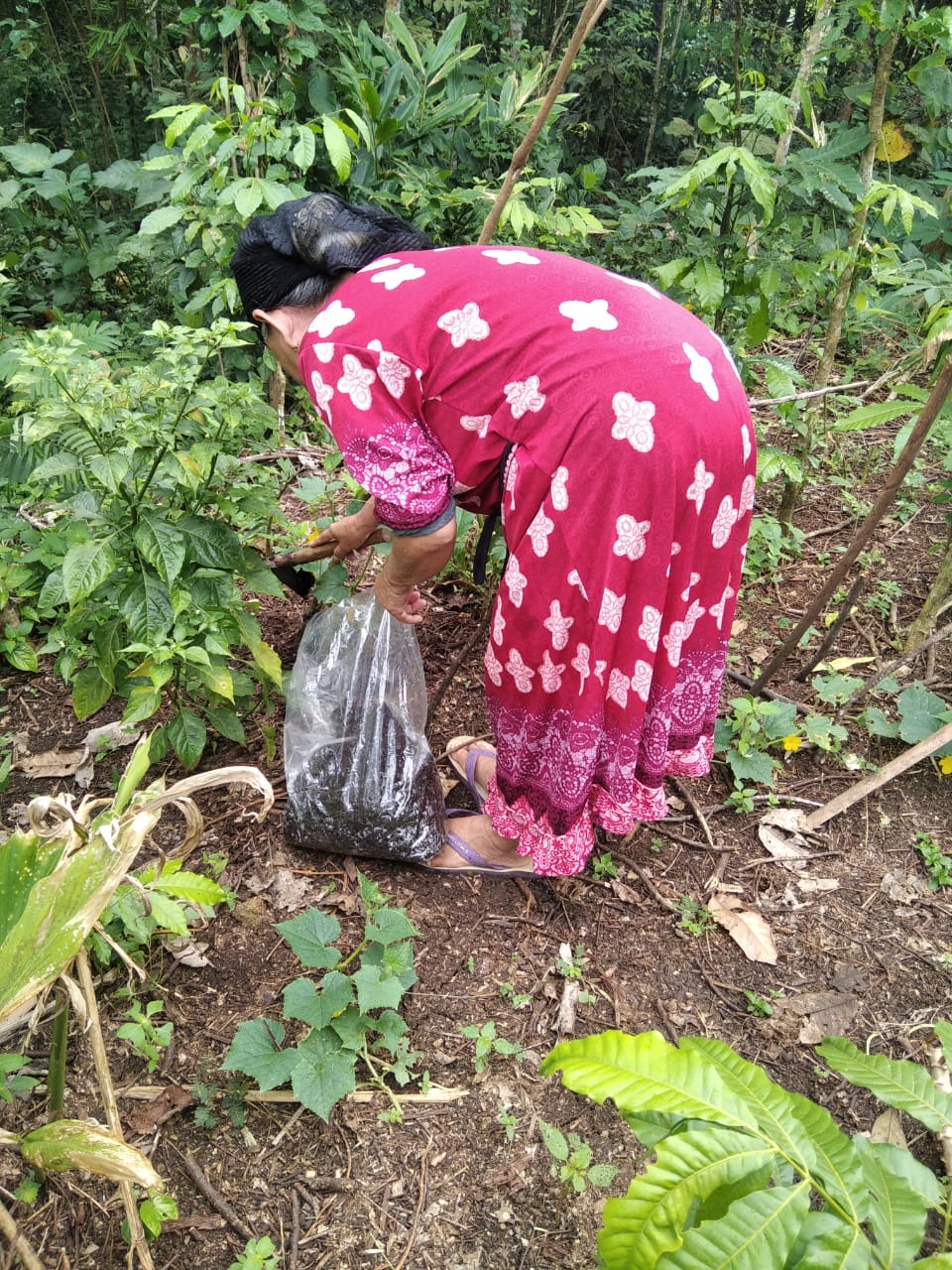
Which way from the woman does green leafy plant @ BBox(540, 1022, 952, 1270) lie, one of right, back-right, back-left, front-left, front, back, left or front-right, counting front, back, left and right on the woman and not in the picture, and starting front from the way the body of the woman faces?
left

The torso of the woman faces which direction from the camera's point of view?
to the viewer's left

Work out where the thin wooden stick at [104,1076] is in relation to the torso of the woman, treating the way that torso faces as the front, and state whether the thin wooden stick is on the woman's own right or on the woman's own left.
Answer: on the woman's own left

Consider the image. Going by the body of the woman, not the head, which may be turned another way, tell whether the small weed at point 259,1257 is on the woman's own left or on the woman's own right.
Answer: on the woman's own left

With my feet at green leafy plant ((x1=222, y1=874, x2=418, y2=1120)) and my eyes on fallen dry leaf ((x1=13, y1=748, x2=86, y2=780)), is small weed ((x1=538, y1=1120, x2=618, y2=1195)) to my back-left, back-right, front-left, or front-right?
back-right
